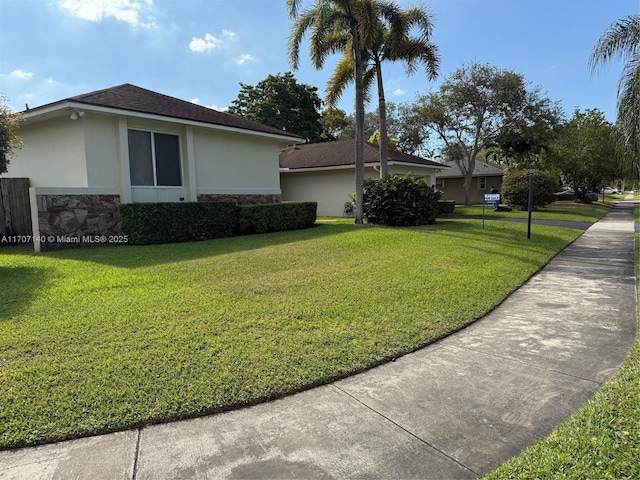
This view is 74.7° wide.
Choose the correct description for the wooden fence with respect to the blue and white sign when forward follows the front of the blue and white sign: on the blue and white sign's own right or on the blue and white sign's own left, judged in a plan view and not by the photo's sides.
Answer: on the blue and white sign's own right

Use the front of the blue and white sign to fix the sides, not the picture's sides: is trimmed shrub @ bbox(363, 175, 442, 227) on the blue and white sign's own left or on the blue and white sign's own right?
on the blue and white sign's own right

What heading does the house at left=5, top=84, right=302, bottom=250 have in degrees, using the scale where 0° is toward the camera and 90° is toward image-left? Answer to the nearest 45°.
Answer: approximately 315°

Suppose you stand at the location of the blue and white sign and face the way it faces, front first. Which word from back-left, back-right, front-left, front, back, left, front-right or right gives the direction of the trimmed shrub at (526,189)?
back

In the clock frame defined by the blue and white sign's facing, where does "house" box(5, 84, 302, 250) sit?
The house is roughly at 2 o'clock from the blue and white sign.

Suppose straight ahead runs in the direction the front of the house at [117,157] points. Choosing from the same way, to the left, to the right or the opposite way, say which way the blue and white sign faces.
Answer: to the right

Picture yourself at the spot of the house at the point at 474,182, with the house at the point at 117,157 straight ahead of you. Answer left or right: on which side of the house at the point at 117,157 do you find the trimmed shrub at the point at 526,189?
left

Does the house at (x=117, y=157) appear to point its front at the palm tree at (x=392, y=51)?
no

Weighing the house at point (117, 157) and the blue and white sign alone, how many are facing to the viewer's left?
0

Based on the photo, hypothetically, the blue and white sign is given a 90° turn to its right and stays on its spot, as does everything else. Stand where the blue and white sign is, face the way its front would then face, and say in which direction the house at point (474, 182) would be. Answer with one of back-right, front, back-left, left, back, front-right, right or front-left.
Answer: right

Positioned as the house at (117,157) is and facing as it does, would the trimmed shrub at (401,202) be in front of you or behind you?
in front

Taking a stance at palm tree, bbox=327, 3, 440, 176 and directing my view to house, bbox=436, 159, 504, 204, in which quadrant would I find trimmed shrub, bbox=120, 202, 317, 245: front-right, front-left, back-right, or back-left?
back-left

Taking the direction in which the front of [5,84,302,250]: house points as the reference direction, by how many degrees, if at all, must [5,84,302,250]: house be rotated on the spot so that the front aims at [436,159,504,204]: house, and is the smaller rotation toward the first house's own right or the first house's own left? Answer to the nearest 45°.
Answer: approximately 90° to the first house's own left

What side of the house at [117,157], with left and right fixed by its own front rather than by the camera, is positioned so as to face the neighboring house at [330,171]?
left

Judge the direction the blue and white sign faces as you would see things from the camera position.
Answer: facing the viewer
